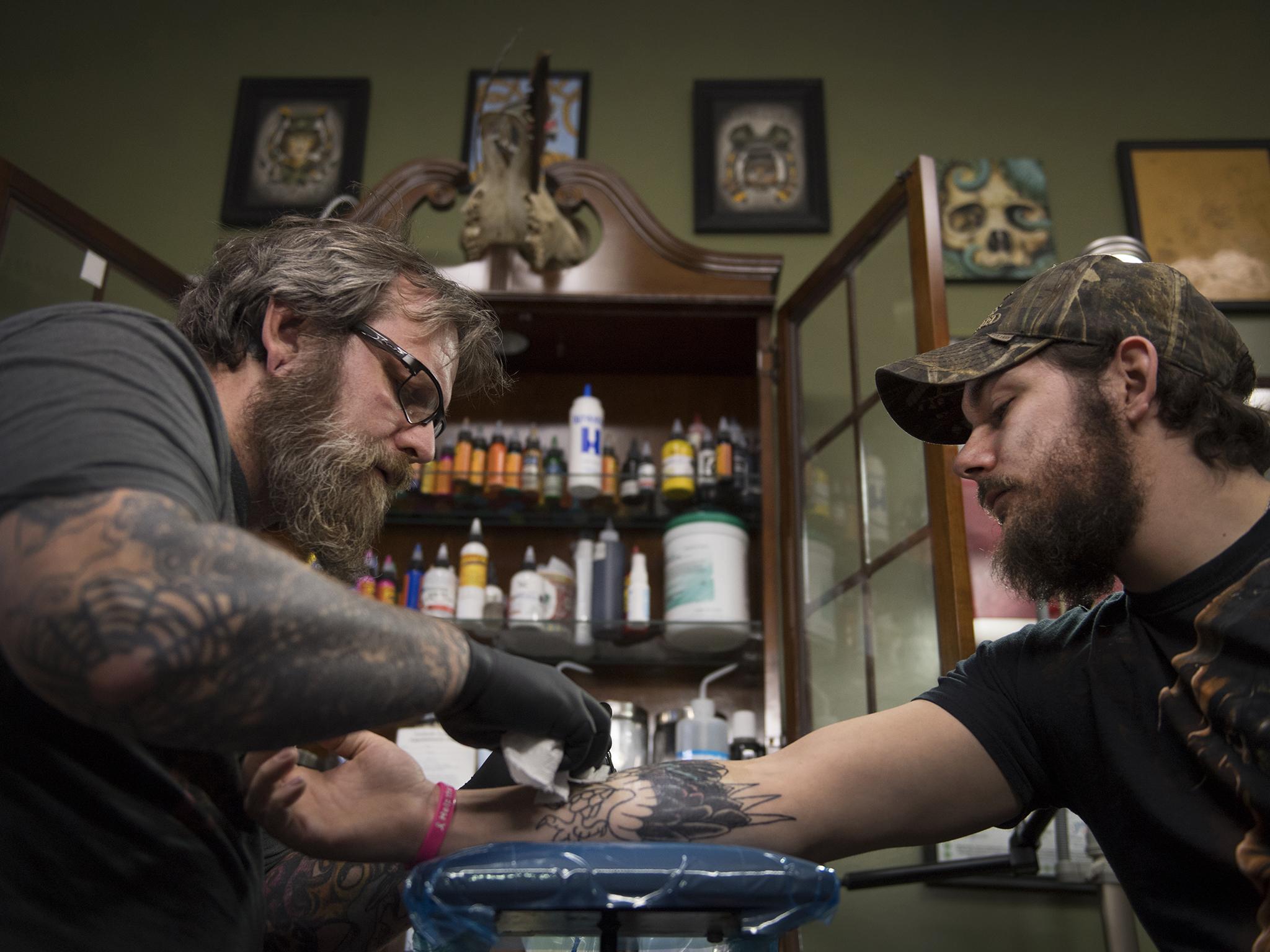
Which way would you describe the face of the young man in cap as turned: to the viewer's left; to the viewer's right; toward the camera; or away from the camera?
to the viewer's left

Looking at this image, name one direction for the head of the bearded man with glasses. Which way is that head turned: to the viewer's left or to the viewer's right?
to the viewer's right

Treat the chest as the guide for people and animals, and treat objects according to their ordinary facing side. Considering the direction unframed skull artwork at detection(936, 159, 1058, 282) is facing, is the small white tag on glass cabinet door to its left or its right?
on its right

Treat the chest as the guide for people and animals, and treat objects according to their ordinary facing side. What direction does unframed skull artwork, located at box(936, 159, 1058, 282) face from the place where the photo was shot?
facing the viewer

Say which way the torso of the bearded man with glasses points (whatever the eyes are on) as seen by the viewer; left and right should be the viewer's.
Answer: facing to the right of the viewer

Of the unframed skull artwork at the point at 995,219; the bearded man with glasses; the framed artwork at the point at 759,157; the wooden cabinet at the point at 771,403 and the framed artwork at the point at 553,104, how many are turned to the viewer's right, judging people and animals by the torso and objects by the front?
1

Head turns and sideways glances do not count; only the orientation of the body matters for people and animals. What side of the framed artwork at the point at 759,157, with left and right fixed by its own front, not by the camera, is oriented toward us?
front

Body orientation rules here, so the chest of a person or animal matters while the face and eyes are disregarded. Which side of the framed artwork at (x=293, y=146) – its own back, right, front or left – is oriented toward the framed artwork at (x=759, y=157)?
left

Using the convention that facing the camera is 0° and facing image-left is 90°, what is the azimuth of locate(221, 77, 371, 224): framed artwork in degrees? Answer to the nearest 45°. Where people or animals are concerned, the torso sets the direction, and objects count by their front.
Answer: approximately 0°

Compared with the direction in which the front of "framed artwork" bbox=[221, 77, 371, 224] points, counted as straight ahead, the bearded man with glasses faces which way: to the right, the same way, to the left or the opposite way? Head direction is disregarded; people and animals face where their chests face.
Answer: to the left

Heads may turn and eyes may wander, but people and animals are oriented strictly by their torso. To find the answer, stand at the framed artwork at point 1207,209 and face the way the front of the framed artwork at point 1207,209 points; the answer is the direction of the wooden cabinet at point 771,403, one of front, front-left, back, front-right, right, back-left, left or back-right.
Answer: front-right

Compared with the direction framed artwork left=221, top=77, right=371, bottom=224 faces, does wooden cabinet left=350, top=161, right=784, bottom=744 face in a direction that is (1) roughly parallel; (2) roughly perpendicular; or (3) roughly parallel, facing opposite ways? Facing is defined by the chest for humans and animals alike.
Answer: roughly parallel

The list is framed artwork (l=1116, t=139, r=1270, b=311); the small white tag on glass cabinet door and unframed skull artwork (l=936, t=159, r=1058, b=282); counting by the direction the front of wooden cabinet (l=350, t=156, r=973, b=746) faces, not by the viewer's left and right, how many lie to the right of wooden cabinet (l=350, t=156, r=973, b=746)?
1

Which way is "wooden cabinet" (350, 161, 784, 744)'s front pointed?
toward the camera

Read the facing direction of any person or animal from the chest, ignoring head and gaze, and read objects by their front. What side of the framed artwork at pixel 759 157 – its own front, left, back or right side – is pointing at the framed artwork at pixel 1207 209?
left

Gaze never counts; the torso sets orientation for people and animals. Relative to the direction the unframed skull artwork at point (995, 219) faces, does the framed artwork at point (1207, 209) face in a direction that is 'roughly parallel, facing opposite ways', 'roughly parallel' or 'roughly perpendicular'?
roughly parallel
